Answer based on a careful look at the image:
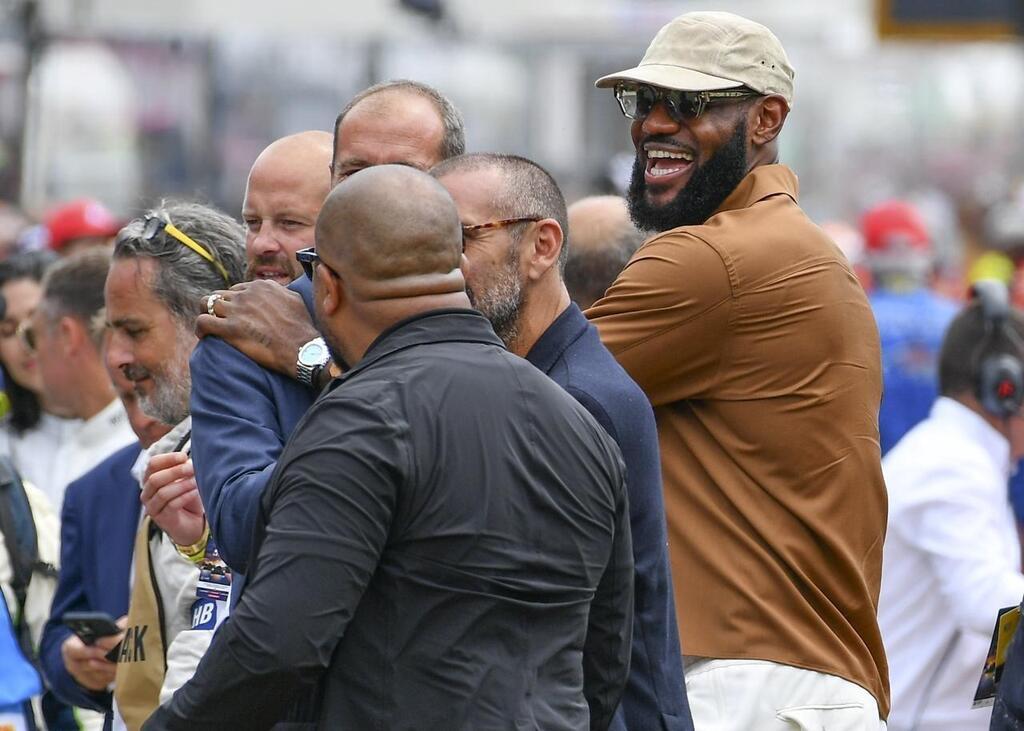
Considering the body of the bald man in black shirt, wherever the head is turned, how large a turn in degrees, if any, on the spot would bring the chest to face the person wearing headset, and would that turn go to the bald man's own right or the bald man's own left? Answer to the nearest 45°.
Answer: approximately 90° to the bald man's own right

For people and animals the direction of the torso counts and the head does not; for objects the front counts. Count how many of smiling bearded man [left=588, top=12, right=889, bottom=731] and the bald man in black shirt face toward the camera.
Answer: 0

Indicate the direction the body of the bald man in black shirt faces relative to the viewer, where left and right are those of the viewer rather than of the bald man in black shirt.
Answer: facing away from the viewer and to the left of the viewer

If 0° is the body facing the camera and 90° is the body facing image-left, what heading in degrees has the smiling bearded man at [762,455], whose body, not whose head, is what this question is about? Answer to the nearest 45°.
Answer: approximately 135°

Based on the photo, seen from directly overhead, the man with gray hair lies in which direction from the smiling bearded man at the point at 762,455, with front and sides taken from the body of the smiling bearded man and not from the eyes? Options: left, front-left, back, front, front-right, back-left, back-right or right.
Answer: front-left

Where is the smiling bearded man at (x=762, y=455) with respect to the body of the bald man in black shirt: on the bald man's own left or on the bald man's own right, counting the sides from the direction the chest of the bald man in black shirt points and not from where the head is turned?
on the bald man's own right

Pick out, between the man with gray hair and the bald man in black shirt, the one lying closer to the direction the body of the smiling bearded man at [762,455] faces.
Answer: the man with gray hair

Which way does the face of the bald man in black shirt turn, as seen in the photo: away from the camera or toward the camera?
away from the camera

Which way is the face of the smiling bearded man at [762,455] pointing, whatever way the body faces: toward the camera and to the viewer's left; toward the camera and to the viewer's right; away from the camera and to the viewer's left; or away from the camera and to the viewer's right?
toward the camera and to the viewer's left

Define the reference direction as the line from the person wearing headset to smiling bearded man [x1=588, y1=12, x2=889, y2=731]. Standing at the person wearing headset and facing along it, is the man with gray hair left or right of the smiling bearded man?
right
